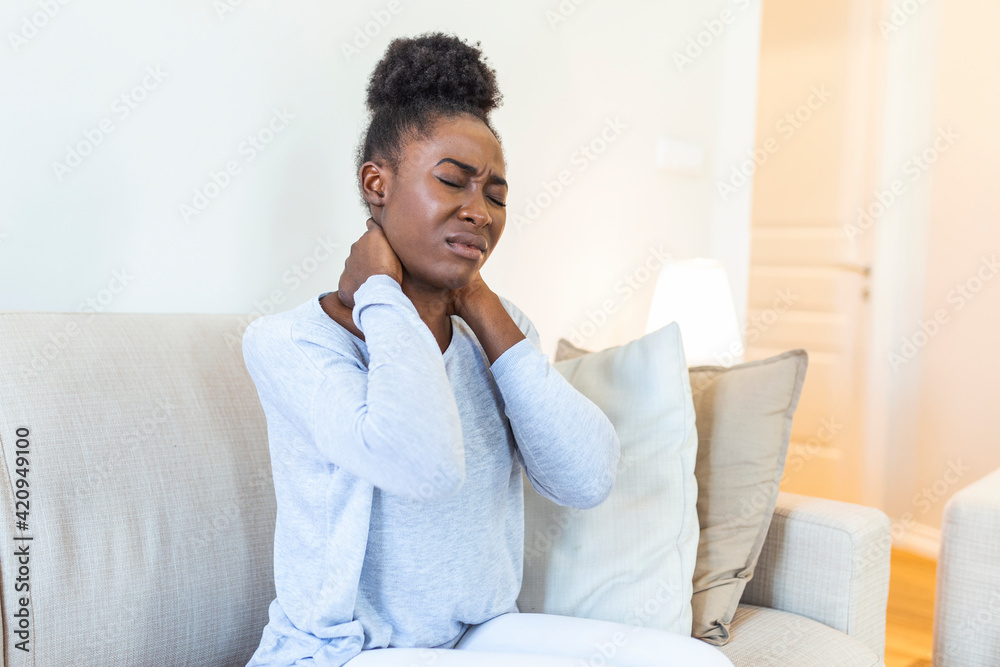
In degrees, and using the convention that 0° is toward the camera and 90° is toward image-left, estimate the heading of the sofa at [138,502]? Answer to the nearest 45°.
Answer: approximately 315°

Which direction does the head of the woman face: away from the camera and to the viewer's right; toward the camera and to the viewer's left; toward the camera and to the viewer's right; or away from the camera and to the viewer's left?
toward the camera and to the viewer's right

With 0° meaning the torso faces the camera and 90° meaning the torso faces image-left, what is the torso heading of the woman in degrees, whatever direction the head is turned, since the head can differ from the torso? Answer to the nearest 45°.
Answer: approximately 315°
